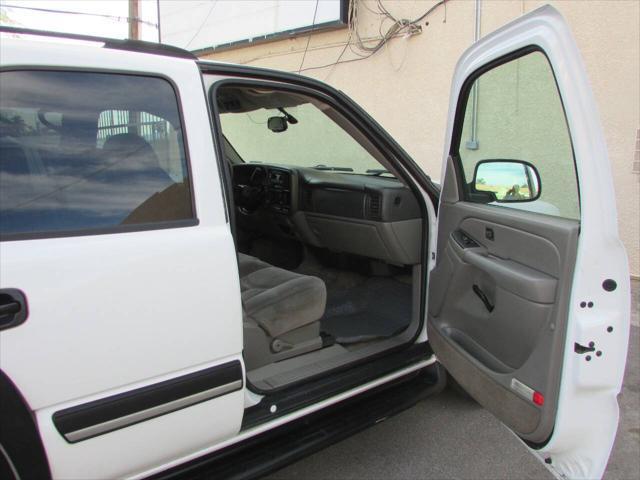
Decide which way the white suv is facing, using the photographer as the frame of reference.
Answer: facing away from the viewer and to the right of the viewer

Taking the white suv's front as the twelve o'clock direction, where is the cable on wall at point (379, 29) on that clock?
The cable on wall is roughly at 11 o'clock from the white suv.
